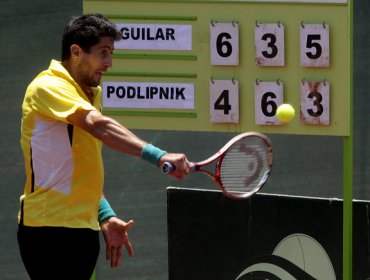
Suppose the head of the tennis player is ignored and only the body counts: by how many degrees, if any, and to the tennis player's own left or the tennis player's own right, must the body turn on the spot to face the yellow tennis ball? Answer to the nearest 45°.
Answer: approximately 45° to the tennis player's own left

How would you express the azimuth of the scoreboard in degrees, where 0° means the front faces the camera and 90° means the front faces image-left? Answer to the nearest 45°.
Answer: approximately 0°

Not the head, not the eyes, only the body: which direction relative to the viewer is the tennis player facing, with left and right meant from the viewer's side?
facing to the right of the viewer

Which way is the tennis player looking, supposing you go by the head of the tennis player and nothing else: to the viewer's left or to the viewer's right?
to the viewer's right

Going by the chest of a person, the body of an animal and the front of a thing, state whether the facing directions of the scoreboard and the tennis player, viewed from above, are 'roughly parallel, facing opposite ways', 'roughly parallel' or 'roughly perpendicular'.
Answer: roughly perpendicular

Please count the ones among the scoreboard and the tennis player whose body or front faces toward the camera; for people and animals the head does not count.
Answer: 1

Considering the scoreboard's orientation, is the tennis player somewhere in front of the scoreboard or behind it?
in front
